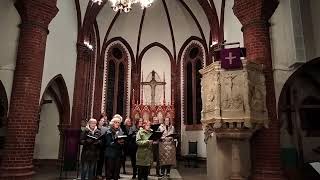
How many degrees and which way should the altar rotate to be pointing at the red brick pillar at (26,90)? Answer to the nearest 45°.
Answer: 0° — it already faces it

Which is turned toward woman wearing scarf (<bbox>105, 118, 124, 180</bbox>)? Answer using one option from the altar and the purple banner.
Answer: the altar

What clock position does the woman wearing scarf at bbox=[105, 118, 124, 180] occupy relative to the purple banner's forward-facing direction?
The woman wearing scarf is roughly at 3 o'clock from the purple banner.

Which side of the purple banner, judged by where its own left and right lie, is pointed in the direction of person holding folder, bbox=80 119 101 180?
right

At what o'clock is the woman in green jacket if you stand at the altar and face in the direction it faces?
The woman in green jacket is roughly at 12 o'clock from the altar.

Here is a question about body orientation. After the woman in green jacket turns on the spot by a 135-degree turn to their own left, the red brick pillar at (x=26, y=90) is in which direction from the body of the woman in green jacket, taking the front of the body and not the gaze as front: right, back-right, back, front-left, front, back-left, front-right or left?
left

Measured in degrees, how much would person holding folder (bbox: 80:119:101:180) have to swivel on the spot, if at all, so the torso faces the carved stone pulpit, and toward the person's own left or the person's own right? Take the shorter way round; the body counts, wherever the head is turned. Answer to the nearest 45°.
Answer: approximately 90° to the person's own left

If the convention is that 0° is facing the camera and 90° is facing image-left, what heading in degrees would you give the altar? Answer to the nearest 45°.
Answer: approximately 0°

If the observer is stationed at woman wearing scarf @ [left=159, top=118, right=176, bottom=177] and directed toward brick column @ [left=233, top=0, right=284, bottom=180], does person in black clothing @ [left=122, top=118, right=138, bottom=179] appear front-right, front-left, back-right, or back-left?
back-right

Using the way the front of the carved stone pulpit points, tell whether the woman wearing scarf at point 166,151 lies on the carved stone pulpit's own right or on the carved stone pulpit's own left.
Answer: on the carved stone pulpit's own right

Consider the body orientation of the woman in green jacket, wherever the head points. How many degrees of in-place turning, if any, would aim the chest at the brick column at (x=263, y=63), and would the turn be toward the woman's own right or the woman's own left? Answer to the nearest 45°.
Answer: approximately 45° to the woman's own left

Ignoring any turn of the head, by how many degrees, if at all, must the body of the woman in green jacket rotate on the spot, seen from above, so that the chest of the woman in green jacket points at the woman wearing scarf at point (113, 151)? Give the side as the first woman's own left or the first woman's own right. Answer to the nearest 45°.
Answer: approximately 135° to the first woman's own right
